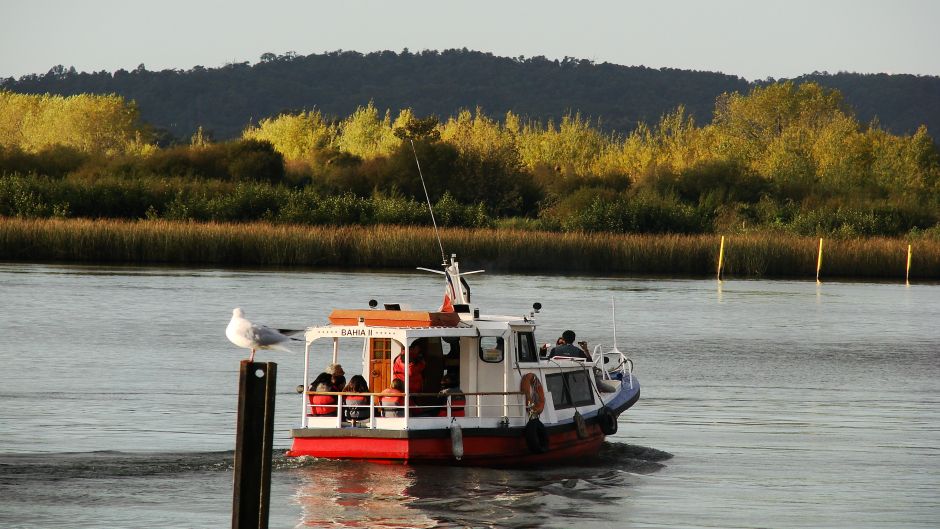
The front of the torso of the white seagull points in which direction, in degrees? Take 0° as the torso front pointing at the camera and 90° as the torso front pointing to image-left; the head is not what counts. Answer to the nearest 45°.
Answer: approximately 90°

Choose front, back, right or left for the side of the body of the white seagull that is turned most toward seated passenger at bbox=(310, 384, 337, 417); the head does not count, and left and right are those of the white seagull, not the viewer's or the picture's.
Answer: right

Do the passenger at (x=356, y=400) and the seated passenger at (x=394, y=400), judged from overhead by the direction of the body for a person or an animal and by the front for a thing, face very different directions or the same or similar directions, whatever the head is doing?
same or similar directions

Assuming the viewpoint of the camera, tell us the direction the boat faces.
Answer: facing away from the viewer and to the right of the viewer
